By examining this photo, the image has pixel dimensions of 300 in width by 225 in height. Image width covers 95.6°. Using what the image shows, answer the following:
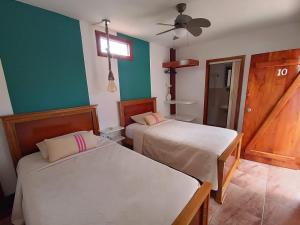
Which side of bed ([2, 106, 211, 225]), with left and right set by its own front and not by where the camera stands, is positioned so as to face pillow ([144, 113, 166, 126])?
left

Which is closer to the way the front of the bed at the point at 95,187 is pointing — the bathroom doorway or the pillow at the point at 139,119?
the bathroom doorway

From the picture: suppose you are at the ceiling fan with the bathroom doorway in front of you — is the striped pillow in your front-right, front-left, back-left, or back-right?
back-left

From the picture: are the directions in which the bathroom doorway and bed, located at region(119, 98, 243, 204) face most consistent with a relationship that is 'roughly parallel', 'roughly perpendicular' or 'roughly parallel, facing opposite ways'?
roughly perpendicular

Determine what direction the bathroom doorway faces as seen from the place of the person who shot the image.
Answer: facing the viewer and to the left of the viewer

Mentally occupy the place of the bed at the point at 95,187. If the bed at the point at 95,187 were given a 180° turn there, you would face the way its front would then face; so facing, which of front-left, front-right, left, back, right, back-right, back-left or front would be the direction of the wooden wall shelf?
right

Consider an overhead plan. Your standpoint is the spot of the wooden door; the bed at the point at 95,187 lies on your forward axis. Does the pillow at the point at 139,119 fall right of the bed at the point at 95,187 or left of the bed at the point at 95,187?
right

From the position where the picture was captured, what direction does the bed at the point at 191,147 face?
facing the viewer and to the right of the viewer

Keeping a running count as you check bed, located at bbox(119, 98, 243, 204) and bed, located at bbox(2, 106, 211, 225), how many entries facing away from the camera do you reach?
0
